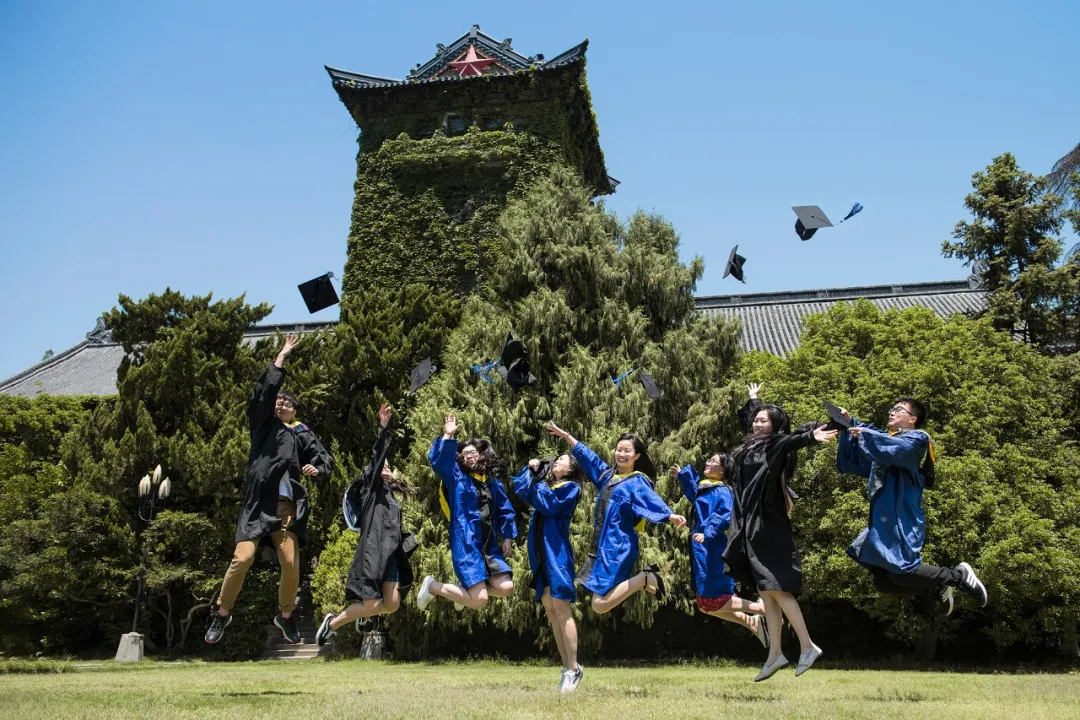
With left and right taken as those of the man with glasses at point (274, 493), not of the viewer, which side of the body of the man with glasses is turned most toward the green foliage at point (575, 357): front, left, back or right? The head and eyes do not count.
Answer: back

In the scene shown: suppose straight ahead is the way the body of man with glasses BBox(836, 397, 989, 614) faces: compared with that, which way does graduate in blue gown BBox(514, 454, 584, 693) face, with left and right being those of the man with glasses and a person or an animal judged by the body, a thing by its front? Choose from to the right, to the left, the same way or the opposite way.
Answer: to the left

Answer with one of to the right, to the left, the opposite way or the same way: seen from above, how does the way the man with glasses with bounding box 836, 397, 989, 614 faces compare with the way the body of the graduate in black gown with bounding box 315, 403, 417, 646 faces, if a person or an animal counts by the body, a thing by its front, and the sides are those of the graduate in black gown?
the opposite way

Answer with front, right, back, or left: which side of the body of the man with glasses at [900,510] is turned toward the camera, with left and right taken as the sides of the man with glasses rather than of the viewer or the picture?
left

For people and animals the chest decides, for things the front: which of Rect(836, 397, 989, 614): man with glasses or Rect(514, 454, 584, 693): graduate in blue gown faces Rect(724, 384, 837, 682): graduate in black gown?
the man with glasses

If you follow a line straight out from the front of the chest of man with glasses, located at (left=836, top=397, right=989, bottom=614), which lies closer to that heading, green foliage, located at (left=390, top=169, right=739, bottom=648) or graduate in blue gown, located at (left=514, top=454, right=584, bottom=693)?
the graduate in blue gown

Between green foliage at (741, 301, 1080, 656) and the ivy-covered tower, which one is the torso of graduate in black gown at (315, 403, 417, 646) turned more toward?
the green foliage

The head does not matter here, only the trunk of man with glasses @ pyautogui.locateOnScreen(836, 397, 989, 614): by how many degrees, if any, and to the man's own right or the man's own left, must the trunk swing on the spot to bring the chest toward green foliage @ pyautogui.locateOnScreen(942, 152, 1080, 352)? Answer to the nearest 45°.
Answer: approximately 90° to the man's own right
